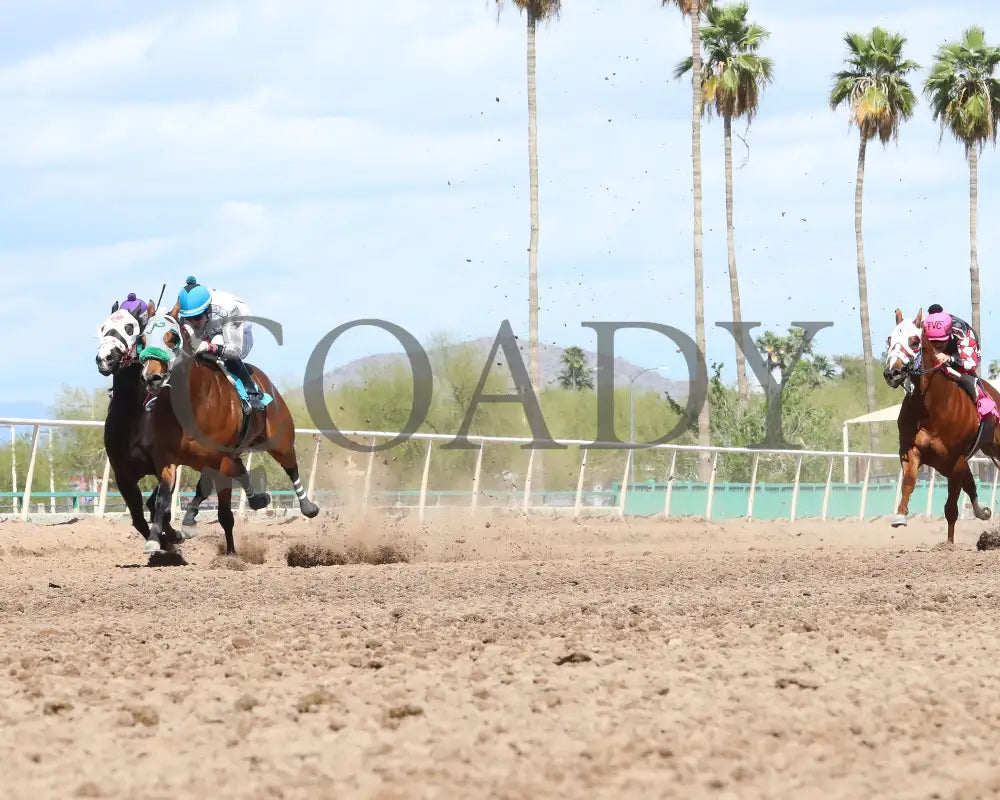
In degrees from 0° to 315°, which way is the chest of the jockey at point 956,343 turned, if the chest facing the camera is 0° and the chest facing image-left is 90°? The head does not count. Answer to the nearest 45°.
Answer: approximately 45°

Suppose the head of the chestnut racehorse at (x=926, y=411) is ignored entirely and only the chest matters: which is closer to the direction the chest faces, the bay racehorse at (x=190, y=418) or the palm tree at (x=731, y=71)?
the bay racehorse

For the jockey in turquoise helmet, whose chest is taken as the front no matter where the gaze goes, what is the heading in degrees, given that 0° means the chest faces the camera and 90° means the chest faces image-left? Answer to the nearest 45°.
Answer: approximately 45°

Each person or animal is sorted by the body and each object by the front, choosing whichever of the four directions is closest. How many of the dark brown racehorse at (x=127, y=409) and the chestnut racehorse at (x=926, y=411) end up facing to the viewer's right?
0

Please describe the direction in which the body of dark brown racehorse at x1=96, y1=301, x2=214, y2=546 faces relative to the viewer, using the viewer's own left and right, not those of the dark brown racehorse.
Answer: facing the viewer and to the left of the viewer

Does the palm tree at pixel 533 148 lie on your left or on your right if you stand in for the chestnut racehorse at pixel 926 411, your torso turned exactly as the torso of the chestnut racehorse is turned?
on your right

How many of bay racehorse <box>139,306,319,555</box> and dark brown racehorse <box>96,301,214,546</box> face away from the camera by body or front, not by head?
0

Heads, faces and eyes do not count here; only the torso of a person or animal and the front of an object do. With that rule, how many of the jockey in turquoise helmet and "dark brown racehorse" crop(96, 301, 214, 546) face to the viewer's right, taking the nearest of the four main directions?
0

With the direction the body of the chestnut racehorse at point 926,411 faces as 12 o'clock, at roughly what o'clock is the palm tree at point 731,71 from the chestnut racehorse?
The palm tree is roughly at 4 o'clock from the chestnut racehorse.

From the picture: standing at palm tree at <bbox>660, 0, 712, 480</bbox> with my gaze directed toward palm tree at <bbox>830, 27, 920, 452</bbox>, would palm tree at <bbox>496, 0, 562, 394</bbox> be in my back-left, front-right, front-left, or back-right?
back-left
